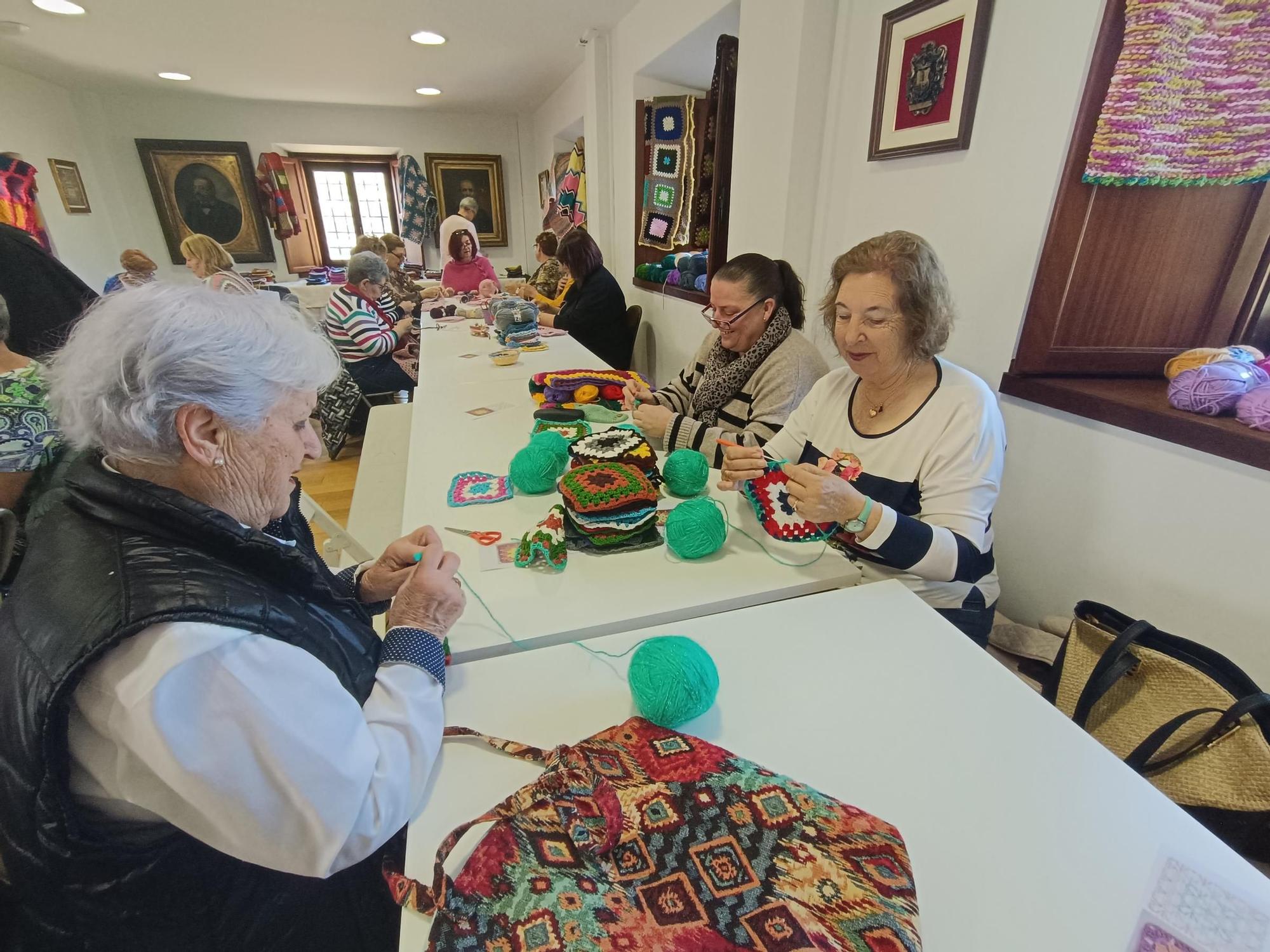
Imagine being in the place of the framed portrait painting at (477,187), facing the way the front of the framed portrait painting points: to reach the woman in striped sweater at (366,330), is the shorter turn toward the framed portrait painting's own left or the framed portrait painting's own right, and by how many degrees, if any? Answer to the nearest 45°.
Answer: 0° — it already faces them

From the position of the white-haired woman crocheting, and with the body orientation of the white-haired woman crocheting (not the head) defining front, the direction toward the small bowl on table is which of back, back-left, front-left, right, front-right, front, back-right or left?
front-left

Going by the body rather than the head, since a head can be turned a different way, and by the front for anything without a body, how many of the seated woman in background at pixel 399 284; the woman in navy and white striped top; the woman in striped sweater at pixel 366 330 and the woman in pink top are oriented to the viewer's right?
2

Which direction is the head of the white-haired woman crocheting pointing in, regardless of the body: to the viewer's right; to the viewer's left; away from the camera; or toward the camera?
to the viewer's right

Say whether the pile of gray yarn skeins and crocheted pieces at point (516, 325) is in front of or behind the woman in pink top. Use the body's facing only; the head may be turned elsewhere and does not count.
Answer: in front

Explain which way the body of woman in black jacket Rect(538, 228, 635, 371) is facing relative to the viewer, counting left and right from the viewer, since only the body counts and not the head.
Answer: facing to the left of the viewer

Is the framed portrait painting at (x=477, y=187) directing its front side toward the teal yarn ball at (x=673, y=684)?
yes

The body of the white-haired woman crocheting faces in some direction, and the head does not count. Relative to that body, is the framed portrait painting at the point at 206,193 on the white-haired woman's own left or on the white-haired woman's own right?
on the white-haired woman's own left

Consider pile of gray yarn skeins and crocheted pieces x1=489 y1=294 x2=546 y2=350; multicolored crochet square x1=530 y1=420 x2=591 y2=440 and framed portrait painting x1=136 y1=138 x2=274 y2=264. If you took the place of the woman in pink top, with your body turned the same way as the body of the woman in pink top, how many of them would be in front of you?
2

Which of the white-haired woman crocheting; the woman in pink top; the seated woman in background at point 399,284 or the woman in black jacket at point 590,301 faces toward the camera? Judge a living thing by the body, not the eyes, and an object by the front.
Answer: the woman in pink top

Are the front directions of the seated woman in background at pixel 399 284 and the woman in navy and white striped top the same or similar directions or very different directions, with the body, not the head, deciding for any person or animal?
very different directions

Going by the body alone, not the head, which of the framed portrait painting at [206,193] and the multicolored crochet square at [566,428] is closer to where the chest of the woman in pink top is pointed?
the multicolored crochet square

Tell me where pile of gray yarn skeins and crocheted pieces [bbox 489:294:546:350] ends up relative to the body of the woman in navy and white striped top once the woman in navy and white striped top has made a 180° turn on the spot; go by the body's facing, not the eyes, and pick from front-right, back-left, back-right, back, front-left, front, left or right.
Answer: left

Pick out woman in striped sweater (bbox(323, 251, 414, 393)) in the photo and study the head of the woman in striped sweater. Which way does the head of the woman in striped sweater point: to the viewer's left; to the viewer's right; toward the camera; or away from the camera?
to the viewer's right

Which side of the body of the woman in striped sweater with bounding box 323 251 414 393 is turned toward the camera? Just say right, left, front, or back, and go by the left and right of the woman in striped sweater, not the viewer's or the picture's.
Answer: right

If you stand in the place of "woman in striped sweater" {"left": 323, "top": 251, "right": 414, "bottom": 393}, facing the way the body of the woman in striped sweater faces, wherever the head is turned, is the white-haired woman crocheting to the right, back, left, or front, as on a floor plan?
right

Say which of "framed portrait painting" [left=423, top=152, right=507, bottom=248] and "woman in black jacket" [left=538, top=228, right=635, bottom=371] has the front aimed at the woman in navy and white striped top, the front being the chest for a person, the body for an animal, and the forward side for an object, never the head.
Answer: the framed portrait painting

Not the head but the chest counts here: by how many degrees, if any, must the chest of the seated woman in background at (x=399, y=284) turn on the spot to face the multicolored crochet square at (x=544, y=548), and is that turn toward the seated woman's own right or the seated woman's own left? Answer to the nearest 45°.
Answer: approximately 90° to the seated woman's own right

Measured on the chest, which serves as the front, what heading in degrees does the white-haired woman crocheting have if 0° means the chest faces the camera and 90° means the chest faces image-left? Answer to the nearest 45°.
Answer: approximately 270°
